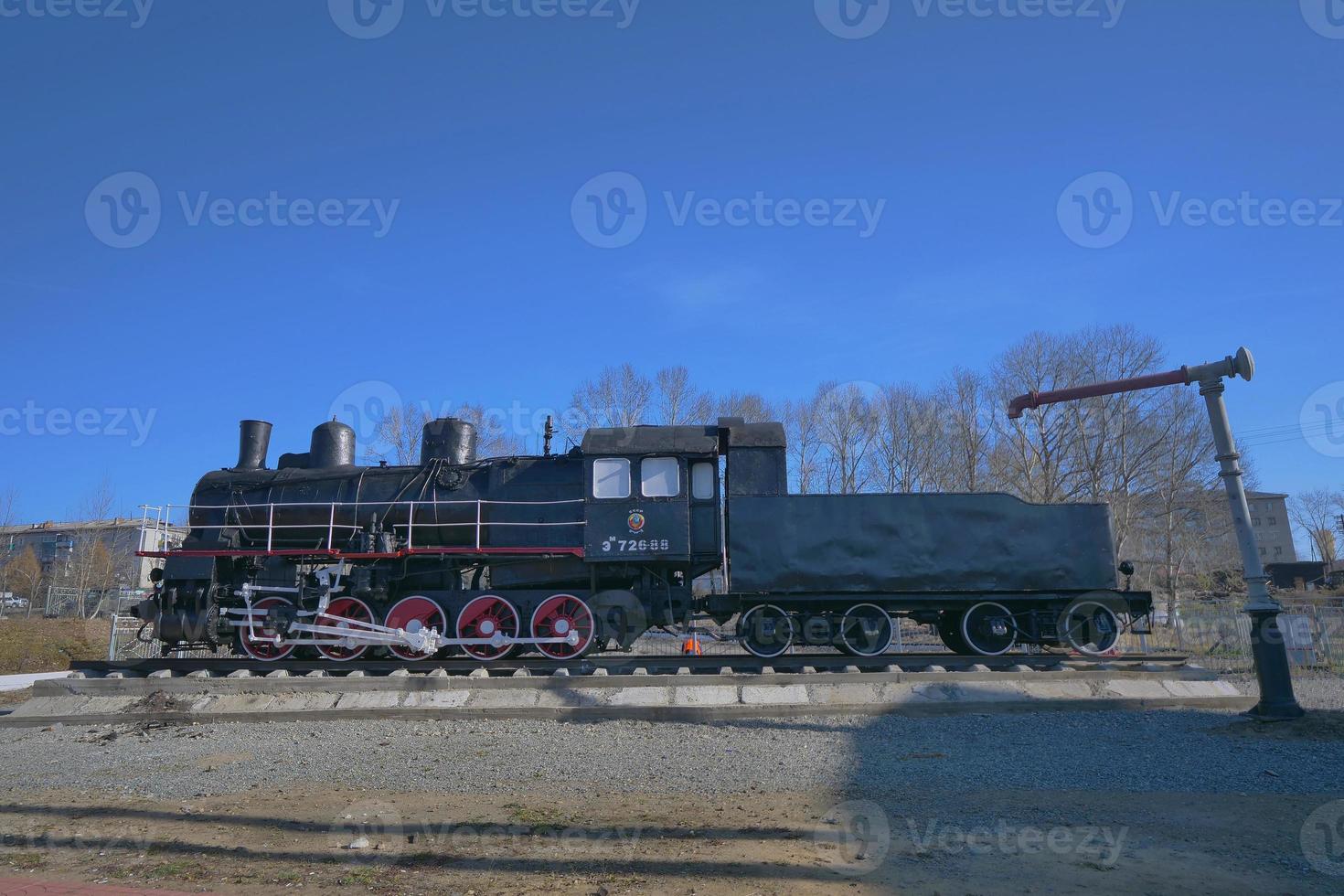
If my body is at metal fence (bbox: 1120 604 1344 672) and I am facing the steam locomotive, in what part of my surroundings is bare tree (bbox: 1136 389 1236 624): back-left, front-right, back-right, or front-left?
back-right

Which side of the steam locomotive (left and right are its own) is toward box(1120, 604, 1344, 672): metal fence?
back

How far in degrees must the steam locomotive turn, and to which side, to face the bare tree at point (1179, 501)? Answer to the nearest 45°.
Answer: approximately 135° to its right

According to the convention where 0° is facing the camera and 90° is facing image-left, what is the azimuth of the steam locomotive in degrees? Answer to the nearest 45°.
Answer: approximately 90°

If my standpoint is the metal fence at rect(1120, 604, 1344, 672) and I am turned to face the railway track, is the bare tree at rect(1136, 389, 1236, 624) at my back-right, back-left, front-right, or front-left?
back-right
